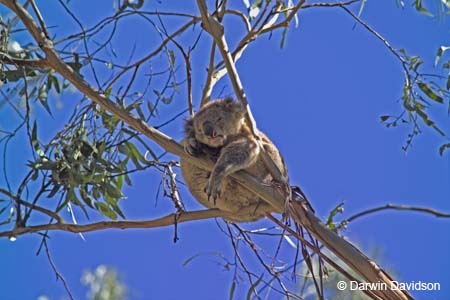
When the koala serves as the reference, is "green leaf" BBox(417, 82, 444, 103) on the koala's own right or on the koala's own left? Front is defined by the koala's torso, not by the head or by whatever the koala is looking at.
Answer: on the koala's own left

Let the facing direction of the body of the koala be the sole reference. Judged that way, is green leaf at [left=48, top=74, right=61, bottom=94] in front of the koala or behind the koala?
in front

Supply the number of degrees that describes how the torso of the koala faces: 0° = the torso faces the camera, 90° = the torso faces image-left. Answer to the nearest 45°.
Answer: approximately 45°

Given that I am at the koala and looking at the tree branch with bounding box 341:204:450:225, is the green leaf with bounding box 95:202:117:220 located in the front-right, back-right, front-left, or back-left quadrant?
back-right

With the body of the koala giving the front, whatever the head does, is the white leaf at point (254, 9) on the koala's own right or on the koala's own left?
on the koala's own left
